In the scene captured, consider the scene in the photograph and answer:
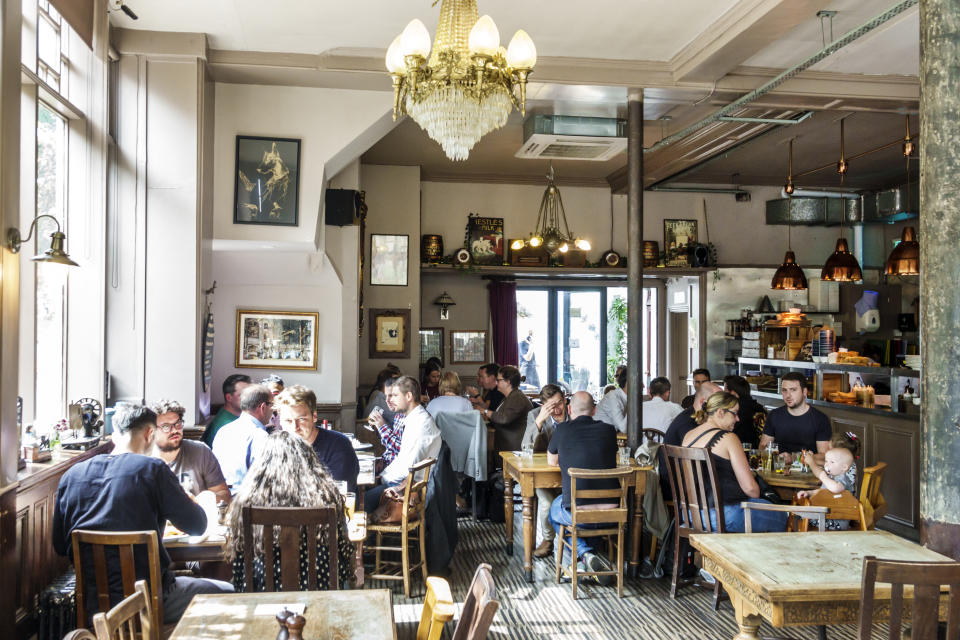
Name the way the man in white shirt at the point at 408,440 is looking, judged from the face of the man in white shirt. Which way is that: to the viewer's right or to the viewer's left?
to the viewer's left

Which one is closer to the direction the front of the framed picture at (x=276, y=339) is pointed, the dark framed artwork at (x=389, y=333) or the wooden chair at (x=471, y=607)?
the wooden chair

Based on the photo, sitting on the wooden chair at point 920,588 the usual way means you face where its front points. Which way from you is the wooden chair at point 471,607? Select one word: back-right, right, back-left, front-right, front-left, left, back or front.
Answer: back-left

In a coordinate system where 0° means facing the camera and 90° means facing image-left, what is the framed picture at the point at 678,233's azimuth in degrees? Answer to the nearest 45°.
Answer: approximately 0°

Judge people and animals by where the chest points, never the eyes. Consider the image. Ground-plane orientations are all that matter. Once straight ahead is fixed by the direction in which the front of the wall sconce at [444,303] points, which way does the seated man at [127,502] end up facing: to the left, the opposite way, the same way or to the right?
the opposite way
